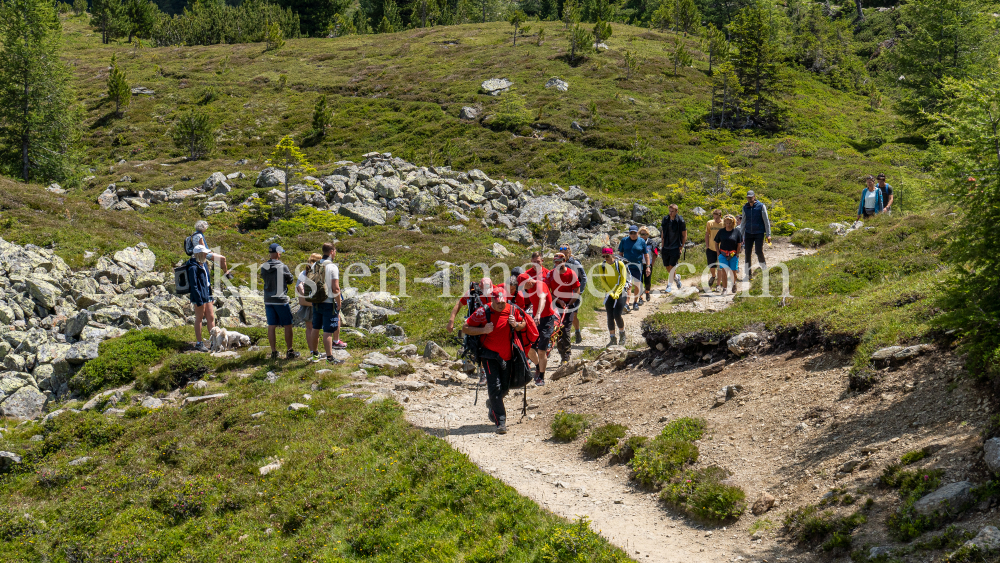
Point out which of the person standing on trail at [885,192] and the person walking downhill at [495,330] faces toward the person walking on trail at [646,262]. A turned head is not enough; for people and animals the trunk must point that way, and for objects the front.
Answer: the person standing on trail at [885,192]

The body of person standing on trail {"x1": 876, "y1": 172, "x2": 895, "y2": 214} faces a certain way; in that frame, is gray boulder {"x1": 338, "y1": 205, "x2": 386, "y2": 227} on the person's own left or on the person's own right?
on the person's own right

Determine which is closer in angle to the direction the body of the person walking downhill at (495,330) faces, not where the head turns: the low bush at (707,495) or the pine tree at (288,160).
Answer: the low bush

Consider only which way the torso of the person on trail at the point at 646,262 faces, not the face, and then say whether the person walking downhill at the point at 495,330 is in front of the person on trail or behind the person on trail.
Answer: in front

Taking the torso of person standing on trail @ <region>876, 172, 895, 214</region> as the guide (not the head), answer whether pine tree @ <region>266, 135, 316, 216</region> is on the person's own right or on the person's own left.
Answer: on the person's own right

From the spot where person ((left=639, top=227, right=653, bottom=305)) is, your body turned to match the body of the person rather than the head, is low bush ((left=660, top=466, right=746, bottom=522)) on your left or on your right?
on your left
